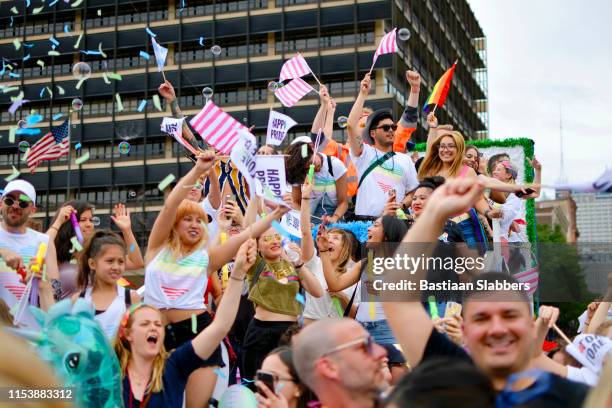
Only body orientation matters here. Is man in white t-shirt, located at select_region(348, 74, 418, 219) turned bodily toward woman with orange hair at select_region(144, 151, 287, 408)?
no

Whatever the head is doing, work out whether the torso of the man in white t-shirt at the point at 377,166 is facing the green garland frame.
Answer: no

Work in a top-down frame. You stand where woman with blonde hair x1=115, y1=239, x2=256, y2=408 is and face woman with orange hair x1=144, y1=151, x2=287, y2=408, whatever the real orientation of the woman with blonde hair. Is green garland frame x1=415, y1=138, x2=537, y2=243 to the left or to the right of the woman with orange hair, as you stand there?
right

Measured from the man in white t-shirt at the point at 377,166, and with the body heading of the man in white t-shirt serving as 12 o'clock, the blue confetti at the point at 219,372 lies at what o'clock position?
The blue confetti is roughly at 2 o'clock from the man in white t-shirt.

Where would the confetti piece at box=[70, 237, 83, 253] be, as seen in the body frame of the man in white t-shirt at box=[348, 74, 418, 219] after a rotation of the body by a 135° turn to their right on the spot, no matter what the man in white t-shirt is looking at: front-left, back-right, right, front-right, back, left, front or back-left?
front-left

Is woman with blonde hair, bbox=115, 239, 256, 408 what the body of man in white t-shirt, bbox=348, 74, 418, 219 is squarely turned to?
no

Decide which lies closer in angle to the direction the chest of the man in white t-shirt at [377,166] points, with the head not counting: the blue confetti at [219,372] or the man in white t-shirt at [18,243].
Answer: the blue confetti

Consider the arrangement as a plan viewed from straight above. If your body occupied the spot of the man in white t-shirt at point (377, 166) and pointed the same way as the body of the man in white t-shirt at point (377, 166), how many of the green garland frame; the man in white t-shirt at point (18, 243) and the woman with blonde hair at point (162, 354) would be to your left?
1

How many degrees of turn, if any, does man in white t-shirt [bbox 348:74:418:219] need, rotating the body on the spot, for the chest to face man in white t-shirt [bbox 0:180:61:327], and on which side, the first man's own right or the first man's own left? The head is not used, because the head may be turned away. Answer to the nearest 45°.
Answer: approximately 90° to the first man's own right

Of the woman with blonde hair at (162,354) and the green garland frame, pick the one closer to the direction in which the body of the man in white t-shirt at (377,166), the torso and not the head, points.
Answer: the woman with blonde hair

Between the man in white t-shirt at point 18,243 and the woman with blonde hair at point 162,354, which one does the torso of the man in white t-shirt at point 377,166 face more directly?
the woman with blonde hair
